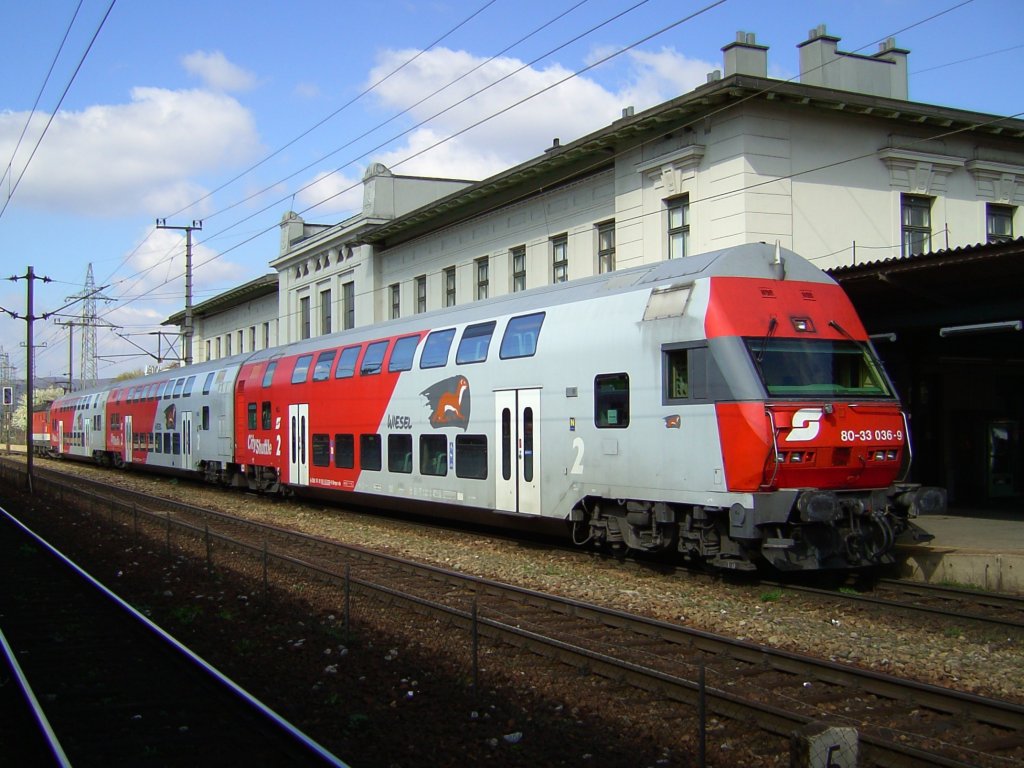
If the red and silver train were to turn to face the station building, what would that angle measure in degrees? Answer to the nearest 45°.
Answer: approximately 90° to its left

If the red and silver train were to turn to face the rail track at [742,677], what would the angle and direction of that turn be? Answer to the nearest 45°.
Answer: approximately 45° to its right

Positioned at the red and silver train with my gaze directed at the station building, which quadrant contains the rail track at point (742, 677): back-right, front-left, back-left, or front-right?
back-right

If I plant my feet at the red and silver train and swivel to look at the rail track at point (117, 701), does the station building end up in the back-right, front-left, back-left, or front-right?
back-right

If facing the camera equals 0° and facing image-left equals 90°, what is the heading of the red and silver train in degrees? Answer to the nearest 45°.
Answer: approximately 315°

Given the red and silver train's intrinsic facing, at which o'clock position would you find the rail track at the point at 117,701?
The rail track is roughly at 1 o'clock from the red and silver train.
